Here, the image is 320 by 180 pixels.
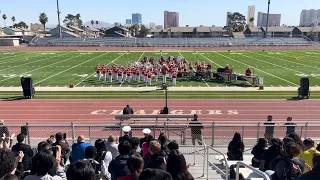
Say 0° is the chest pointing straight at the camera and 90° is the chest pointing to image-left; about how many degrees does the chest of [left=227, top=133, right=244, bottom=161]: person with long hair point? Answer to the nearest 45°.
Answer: approximately 180°

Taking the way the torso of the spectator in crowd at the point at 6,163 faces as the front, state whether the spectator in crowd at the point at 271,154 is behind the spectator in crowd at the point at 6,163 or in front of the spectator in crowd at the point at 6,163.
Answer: in front

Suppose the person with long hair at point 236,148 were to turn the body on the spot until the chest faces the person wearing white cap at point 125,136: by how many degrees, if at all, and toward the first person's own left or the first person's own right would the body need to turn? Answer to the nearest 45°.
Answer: approximately 135° to the first person's own left

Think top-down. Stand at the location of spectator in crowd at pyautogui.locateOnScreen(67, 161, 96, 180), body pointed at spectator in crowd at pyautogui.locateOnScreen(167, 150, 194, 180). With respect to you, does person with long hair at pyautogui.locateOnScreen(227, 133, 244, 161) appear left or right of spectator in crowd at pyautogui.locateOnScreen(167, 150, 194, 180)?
left

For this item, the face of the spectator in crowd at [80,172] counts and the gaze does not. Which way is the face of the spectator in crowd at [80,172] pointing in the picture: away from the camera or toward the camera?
away from the camera

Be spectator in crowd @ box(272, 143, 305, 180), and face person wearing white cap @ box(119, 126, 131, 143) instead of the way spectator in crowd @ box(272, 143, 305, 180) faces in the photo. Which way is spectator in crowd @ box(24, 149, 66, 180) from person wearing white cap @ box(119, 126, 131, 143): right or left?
left

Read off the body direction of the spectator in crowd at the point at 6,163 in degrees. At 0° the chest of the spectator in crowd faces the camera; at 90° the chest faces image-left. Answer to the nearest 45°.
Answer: approximately 225°

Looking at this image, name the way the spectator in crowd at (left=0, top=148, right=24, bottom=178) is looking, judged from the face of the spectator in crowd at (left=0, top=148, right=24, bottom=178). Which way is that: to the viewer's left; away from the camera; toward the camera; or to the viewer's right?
away from the camera

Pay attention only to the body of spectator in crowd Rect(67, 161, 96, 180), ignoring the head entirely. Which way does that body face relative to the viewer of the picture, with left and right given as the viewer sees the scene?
facing away from the viewer

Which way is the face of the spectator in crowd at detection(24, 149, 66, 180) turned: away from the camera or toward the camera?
away from the camera

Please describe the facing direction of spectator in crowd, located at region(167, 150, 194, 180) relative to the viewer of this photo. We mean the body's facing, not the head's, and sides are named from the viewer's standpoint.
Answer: facing away from the viewer
